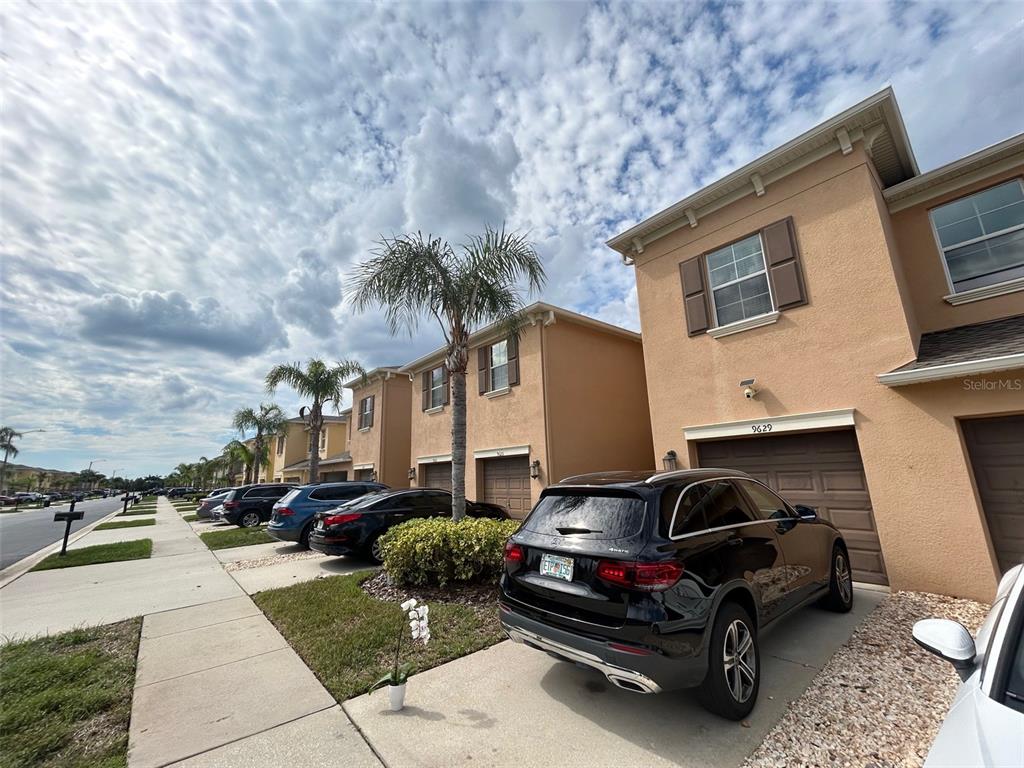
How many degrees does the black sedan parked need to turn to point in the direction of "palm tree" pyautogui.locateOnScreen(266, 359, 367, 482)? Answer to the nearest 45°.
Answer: approximately 45° to its left

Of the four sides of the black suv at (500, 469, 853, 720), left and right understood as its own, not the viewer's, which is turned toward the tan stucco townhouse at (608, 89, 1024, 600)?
front

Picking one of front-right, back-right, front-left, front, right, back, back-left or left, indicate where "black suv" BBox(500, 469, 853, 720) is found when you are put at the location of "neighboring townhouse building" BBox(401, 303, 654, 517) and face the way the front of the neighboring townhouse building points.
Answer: front-left

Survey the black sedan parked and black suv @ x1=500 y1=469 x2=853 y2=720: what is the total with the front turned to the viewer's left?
0

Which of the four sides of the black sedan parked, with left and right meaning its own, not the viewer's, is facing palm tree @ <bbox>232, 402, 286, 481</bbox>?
left

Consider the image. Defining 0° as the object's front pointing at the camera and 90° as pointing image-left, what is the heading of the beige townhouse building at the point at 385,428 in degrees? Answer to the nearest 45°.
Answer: approximately 45°

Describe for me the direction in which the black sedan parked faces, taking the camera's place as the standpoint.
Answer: facing away from the viewer and to the right of the viewer

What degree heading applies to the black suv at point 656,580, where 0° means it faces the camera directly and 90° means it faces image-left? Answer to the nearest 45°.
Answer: approximately 225°

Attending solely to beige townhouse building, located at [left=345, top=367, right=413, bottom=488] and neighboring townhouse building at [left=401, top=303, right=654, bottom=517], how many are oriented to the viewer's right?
0

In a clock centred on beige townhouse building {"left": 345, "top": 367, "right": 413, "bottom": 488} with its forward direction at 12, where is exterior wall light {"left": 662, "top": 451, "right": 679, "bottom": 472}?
The exterior wall light is roughly at 10 o'clock from the beige townhouse building.

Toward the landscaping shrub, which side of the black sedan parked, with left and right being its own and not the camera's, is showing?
right

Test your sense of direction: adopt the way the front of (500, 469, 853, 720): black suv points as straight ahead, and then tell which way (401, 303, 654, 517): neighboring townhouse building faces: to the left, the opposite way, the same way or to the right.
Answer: the opposite way

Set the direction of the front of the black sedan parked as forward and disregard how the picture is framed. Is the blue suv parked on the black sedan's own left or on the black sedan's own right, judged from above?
on the black sedan's own left

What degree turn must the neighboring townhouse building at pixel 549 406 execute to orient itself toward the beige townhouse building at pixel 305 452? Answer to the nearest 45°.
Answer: approximately 90° to its right

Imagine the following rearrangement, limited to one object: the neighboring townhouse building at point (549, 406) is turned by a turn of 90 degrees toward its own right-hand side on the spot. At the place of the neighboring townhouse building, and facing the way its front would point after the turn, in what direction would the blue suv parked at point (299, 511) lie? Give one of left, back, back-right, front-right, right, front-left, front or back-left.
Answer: front-left

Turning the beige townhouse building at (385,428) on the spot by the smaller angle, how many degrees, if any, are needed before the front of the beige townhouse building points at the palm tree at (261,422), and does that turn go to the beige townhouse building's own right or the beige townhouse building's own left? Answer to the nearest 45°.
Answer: approximately 90° to the beige townhouse building's own right

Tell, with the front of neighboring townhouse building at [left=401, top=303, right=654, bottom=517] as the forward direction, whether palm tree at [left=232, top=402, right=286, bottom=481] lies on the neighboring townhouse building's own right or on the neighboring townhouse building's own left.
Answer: on the neighboring townhouse building's own right

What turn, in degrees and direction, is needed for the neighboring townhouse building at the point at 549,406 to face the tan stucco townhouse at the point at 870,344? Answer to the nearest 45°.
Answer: approximately 90° to its left

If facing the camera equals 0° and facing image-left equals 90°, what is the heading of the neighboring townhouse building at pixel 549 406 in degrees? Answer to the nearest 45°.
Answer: approximately 45°
